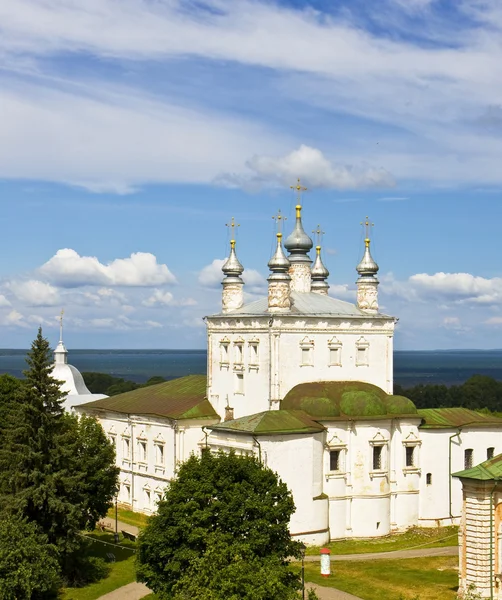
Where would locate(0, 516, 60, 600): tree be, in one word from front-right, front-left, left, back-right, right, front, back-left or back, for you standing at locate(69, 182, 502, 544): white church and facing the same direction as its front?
left

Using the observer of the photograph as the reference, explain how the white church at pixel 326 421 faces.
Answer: facing away from the viewer and to the left of the viewer

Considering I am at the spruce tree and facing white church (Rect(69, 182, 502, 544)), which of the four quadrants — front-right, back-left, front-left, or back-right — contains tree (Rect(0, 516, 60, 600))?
back-right

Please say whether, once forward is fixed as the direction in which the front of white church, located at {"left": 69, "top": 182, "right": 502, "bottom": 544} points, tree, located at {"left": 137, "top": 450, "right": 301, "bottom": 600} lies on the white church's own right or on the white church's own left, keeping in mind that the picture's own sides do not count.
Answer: on the white church's own left
